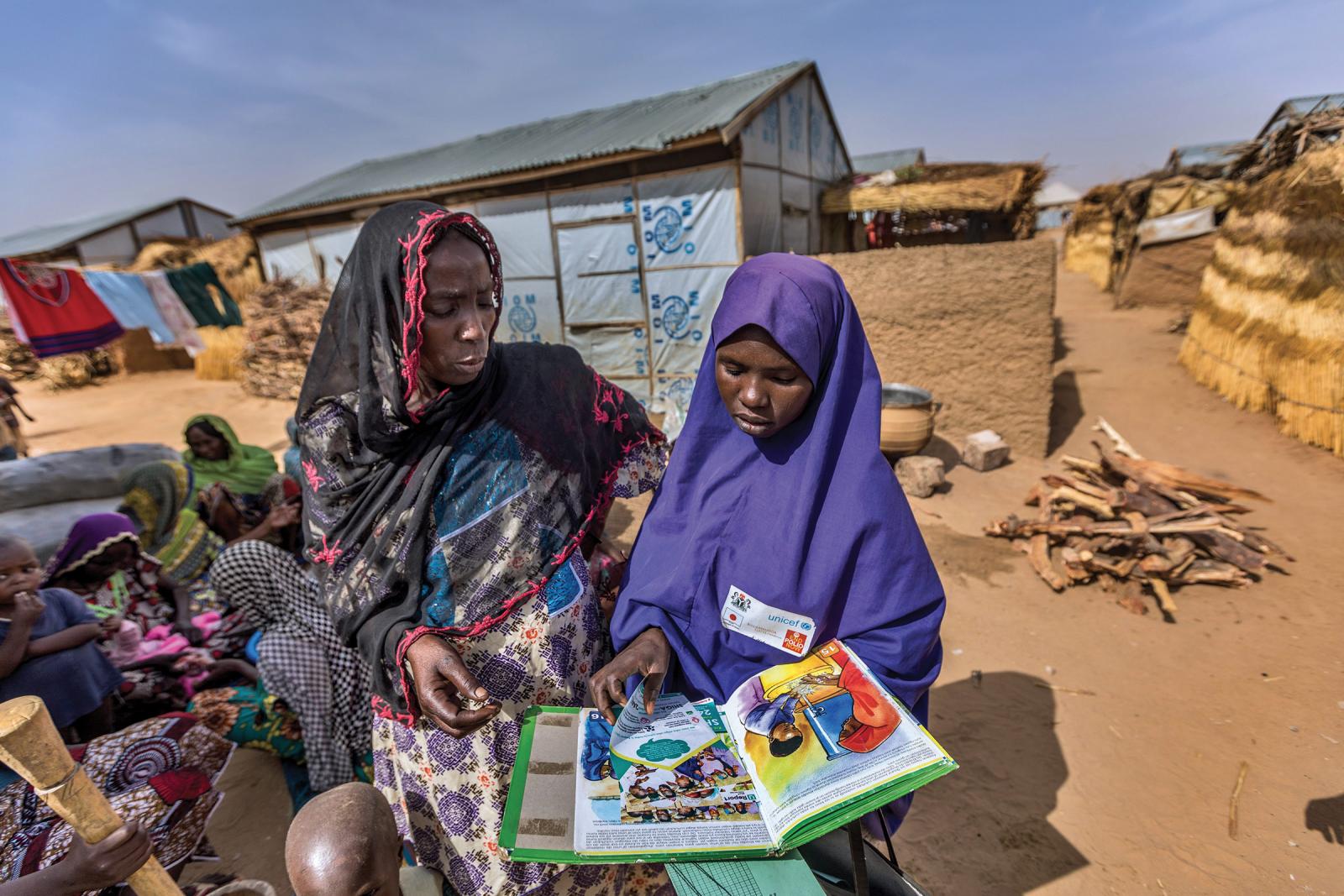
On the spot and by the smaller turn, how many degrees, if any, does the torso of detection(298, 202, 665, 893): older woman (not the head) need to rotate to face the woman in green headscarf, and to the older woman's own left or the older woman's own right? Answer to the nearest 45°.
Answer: approximately 180°

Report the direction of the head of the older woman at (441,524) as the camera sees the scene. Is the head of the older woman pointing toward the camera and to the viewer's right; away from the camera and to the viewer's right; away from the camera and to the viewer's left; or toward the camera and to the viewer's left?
toward the camera and to the viewer's right

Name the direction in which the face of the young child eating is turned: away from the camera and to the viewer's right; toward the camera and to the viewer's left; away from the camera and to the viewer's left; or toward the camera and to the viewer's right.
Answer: toward the camera and to the viewer's right

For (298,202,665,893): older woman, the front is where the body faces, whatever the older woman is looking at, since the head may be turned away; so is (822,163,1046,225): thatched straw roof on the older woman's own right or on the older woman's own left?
on the older woman's own left

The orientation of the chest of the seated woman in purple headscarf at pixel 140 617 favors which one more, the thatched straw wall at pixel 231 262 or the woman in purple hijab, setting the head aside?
the woman in purple hijab

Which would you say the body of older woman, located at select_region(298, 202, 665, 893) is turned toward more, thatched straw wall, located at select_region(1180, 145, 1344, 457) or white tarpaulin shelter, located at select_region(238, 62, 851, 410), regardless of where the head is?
the thatched straw wall

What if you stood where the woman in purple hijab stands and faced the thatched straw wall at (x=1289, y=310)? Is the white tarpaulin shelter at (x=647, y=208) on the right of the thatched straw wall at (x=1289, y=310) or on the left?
left

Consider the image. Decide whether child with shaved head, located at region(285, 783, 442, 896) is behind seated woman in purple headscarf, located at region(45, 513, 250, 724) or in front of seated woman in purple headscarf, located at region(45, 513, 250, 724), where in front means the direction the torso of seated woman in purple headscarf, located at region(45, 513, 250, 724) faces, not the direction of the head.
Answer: in front

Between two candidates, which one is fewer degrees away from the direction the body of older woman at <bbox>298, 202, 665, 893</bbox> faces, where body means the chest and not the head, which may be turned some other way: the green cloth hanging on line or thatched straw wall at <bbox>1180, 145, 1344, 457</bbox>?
the thatched straw wall

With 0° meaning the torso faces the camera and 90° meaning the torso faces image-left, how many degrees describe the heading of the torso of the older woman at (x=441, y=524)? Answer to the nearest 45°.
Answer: approximately 315°

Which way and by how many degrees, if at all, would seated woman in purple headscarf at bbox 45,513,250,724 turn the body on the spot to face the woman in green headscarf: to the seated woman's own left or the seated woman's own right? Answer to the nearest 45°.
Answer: approximately 135° to the seated woman's own left

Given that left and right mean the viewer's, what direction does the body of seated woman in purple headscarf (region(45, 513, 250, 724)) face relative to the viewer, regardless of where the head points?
facing the viewer and to the right of the viewer
